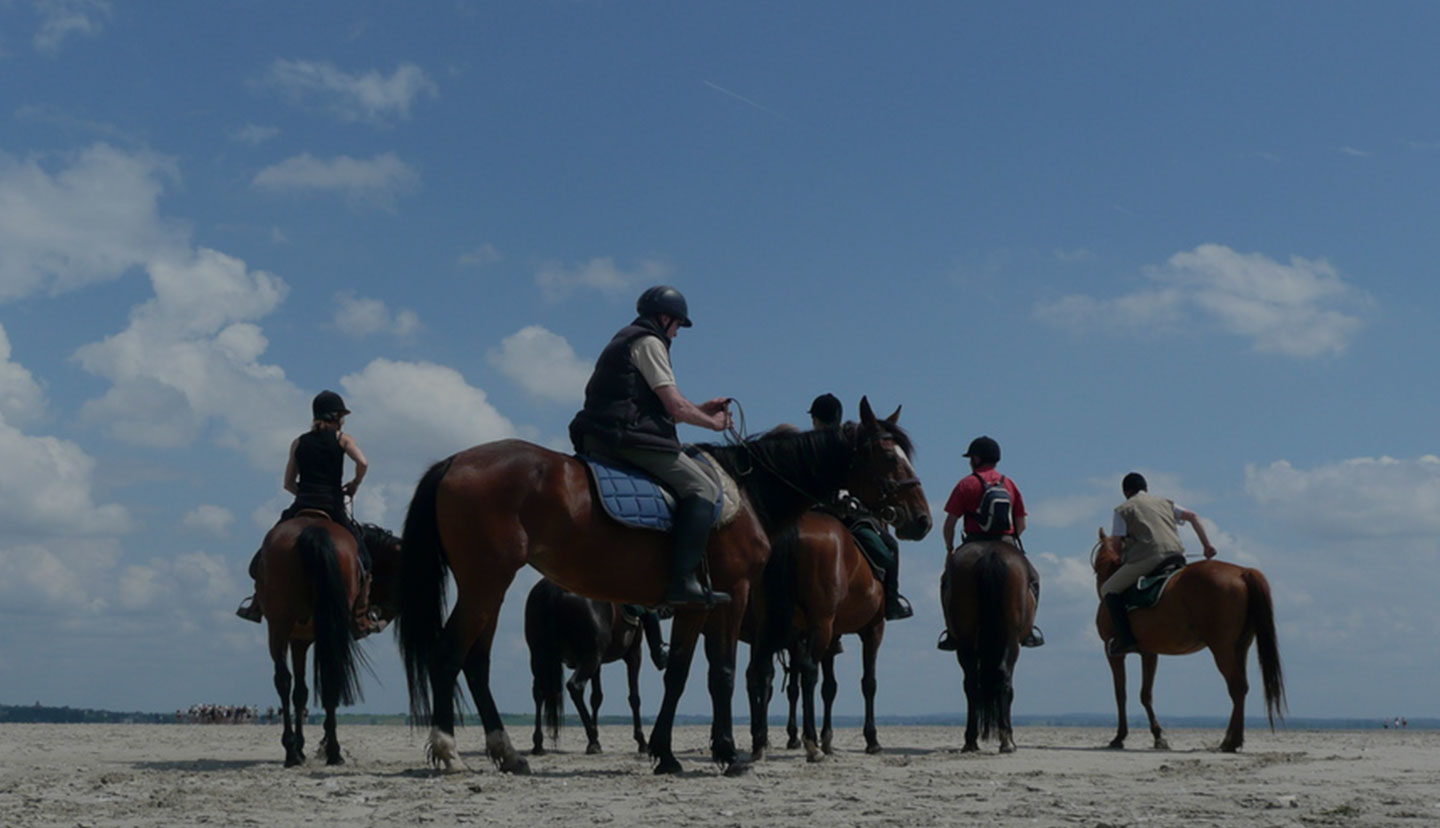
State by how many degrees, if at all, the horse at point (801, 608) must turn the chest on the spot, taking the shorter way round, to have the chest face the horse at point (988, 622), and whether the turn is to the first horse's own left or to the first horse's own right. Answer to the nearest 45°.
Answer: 0° — it already faces it

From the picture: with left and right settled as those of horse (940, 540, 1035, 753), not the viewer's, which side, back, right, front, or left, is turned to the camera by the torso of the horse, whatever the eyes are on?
back

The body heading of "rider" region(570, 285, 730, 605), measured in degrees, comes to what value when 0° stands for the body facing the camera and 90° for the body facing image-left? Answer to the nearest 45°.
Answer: approximately 270°

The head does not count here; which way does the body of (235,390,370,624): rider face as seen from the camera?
away from the camera

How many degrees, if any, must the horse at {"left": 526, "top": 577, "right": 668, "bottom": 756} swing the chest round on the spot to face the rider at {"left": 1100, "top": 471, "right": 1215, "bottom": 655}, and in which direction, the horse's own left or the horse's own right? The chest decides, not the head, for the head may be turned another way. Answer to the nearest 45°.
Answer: approximately 45° to the horse's own right

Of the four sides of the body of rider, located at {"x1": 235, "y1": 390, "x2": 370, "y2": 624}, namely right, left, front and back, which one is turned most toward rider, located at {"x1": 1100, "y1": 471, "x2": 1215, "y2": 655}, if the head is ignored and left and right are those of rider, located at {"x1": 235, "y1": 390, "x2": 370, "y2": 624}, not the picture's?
right

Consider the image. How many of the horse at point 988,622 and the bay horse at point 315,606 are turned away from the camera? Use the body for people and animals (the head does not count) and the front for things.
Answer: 2

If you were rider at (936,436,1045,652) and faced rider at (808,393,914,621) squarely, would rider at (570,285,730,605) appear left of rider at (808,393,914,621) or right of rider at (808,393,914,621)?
left

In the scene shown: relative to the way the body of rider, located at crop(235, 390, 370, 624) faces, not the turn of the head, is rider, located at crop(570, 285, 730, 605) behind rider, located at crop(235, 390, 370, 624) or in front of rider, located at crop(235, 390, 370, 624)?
behind

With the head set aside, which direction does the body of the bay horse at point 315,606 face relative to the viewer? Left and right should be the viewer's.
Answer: facing away from the viewer

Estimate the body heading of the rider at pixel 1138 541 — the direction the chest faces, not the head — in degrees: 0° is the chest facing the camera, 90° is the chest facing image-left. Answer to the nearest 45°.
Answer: approximately 135°
